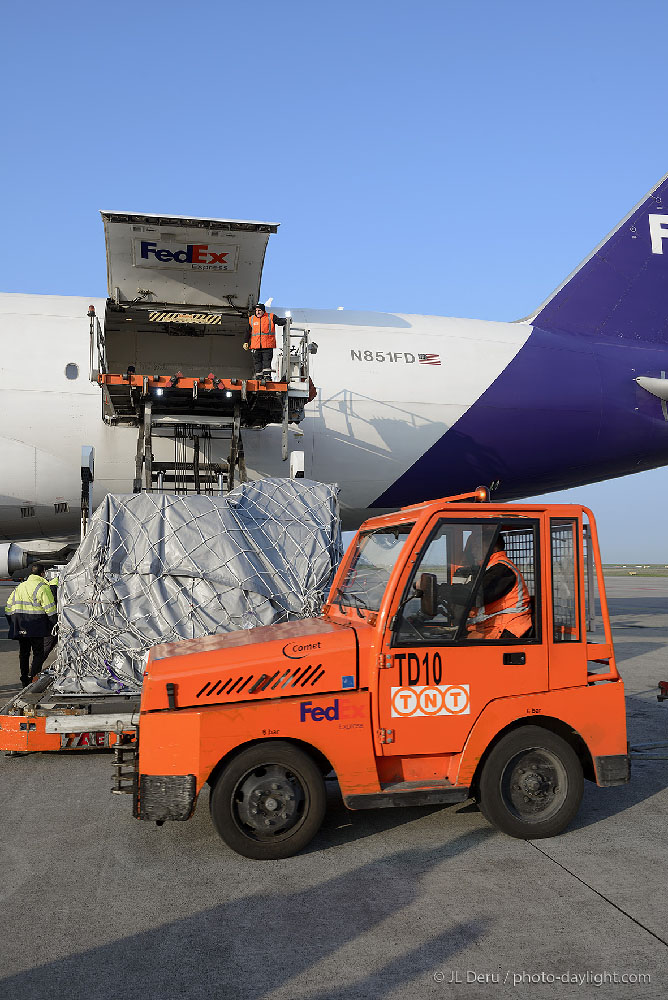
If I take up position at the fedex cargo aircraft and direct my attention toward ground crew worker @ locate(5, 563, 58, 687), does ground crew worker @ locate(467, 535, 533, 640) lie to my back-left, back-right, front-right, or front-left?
front-left

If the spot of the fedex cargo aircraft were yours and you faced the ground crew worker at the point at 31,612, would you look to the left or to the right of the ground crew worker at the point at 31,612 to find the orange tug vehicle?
left

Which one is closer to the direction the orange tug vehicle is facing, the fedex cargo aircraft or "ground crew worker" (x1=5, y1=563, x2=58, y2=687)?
the ground crew worker

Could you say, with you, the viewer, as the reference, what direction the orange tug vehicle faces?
facing to the left of the viewer

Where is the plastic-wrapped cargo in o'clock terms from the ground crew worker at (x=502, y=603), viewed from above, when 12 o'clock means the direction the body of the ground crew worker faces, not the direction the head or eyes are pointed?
The plastic-wrapped cargo is roughly at 1 o'clock from the ground crew worker.

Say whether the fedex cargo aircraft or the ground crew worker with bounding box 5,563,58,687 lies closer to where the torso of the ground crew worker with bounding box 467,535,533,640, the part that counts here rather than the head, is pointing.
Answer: the ground crew worker

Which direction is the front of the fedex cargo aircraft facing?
to the viewer's left

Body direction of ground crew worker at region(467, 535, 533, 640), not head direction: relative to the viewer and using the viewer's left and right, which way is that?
facing to the left of the viewer

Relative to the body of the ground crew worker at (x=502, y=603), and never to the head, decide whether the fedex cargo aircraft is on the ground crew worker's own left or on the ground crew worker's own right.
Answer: on the ground crew worker's own right

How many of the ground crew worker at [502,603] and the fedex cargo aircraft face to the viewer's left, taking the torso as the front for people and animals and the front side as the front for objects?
2

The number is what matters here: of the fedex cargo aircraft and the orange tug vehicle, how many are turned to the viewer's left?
2

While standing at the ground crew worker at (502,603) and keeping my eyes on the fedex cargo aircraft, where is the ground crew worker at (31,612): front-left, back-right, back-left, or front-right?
front-left

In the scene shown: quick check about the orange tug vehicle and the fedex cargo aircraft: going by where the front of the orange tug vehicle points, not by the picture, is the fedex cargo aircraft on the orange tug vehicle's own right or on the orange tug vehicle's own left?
on the orange tug vehicle's own right
